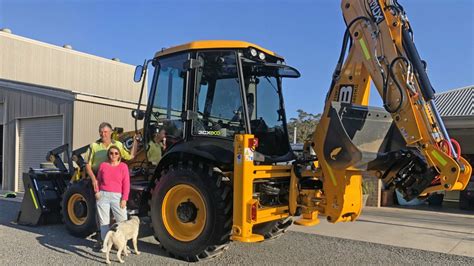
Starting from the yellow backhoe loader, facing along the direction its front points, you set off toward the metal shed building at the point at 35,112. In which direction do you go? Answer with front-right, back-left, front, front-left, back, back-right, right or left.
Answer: front

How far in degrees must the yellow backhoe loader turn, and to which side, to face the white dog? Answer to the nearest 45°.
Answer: approximately 45° to its left

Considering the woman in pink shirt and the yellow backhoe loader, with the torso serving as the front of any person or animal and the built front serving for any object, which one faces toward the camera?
the woman in pink shirt

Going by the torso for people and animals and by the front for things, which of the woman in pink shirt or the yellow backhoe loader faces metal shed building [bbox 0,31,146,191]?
the yellow backhoe loader

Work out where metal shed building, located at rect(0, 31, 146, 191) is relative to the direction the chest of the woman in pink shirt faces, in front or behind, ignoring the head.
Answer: behind

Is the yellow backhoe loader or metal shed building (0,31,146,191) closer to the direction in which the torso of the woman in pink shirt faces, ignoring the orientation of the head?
the yellow backhoe loader

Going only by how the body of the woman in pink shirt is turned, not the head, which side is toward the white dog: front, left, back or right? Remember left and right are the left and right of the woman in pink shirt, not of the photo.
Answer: front

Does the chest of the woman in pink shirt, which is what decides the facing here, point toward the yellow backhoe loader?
no

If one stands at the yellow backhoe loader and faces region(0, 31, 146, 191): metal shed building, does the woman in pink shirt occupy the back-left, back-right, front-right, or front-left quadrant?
front-left

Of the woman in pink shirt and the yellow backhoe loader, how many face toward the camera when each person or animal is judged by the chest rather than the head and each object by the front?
1

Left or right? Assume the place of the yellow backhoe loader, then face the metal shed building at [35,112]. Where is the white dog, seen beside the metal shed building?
left

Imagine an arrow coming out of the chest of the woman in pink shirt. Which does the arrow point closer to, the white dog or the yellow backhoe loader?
the white dog

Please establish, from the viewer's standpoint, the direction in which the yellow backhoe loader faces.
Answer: facing away from the viewer and to the left of the viewer

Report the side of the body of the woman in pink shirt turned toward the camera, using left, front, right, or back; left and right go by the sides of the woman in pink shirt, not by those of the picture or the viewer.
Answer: front
